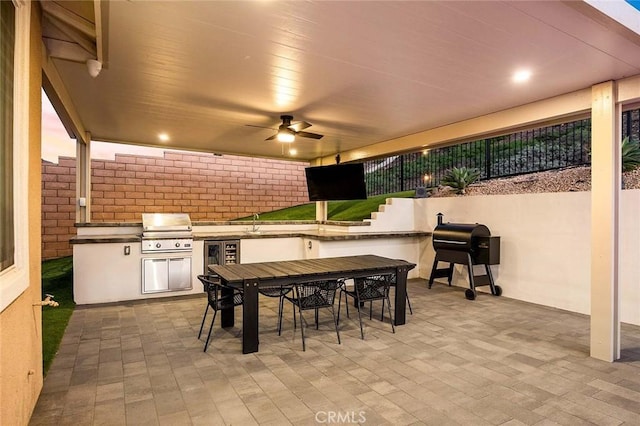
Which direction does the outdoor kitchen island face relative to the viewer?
toward the camera

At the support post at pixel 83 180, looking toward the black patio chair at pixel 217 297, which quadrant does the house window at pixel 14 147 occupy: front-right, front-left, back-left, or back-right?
front-right

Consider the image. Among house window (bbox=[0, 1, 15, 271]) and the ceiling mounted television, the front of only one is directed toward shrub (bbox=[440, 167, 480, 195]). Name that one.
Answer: the house window

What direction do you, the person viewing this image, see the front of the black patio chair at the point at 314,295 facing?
facing away from the viewer and to the left of the viewer

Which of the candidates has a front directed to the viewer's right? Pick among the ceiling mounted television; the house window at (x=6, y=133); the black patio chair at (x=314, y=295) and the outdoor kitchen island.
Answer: the house window

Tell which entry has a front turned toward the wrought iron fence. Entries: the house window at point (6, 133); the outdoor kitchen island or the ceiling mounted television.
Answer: the house window

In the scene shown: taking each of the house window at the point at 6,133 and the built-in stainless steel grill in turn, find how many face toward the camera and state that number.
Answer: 1

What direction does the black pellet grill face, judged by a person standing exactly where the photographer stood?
facing the viewer and to the left of the viewer

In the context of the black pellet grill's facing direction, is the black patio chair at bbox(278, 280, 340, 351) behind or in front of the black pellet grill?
in front

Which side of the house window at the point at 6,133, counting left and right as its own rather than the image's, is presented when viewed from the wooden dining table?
front

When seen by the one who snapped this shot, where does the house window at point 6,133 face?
facing to the right of the viewer

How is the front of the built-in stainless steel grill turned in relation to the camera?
facing the viewer

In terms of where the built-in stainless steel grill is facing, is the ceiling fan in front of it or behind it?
in front

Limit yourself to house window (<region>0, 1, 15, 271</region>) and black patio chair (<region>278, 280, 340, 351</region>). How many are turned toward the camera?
0
